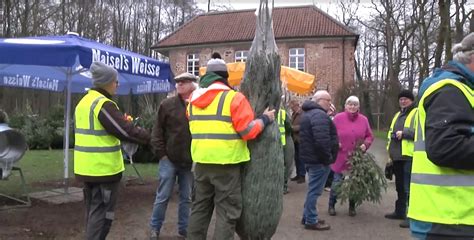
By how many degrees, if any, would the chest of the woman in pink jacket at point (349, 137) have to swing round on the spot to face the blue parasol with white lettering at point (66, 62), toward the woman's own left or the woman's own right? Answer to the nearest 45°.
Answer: approximately 90° to the woman's own right

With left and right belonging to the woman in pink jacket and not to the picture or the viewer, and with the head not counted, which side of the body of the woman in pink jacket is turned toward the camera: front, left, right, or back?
front

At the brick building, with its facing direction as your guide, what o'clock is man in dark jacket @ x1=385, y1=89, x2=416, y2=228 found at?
The man in dark jacket is roughly at 12 o'clock from the brick building.

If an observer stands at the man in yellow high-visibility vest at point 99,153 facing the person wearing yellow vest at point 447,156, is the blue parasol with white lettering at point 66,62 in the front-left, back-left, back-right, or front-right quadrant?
back-left

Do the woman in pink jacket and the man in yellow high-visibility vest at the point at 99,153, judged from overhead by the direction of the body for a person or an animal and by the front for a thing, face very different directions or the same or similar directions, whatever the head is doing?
very different directions

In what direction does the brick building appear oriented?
toward the camera

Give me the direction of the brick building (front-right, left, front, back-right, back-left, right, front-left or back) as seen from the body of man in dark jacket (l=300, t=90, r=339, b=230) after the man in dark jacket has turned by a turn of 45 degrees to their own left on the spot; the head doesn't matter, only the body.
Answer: front-left

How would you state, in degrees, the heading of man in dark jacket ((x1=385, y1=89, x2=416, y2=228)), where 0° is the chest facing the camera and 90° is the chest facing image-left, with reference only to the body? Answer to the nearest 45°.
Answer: approximately 45°

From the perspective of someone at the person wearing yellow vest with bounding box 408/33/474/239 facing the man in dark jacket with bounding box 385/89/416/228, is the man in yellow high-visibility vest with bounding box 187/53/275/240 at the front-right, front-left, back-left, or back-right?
front-left

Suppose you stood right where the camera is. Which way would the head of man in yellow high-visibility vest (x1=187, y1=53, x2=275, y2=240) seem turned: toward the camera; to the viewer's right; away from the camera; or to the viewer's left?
away from the camera

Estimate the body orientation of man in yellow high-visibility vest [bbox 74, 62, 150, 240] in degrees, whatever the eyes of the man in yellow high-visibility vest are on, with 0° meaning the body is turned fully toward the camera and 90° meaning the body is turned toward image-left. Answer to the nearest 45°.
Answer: approximately 225°
